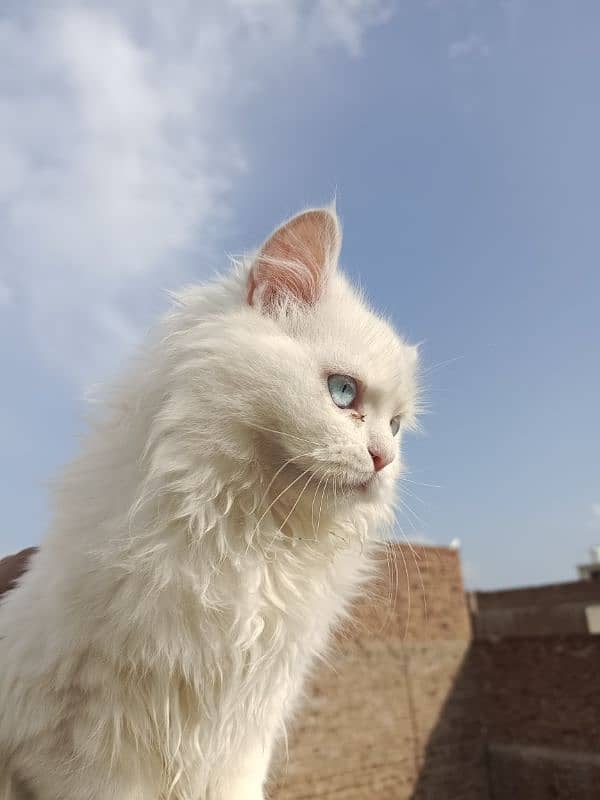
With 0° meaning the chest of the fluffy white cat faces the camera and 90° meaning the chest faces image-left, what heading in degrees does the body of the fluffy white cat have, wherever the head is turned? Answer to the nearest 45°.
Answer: approximately 315°

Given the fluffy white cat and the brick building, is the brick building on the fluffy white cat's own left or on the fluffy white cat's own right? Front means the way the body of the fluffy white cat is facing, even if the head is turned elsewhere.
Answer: on the fluffy white cat's own left

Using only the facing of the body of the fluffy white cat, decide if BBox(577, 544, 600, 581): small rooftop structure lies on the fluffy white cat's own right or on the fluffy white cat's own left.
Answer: on the fluffy white cat's own left
